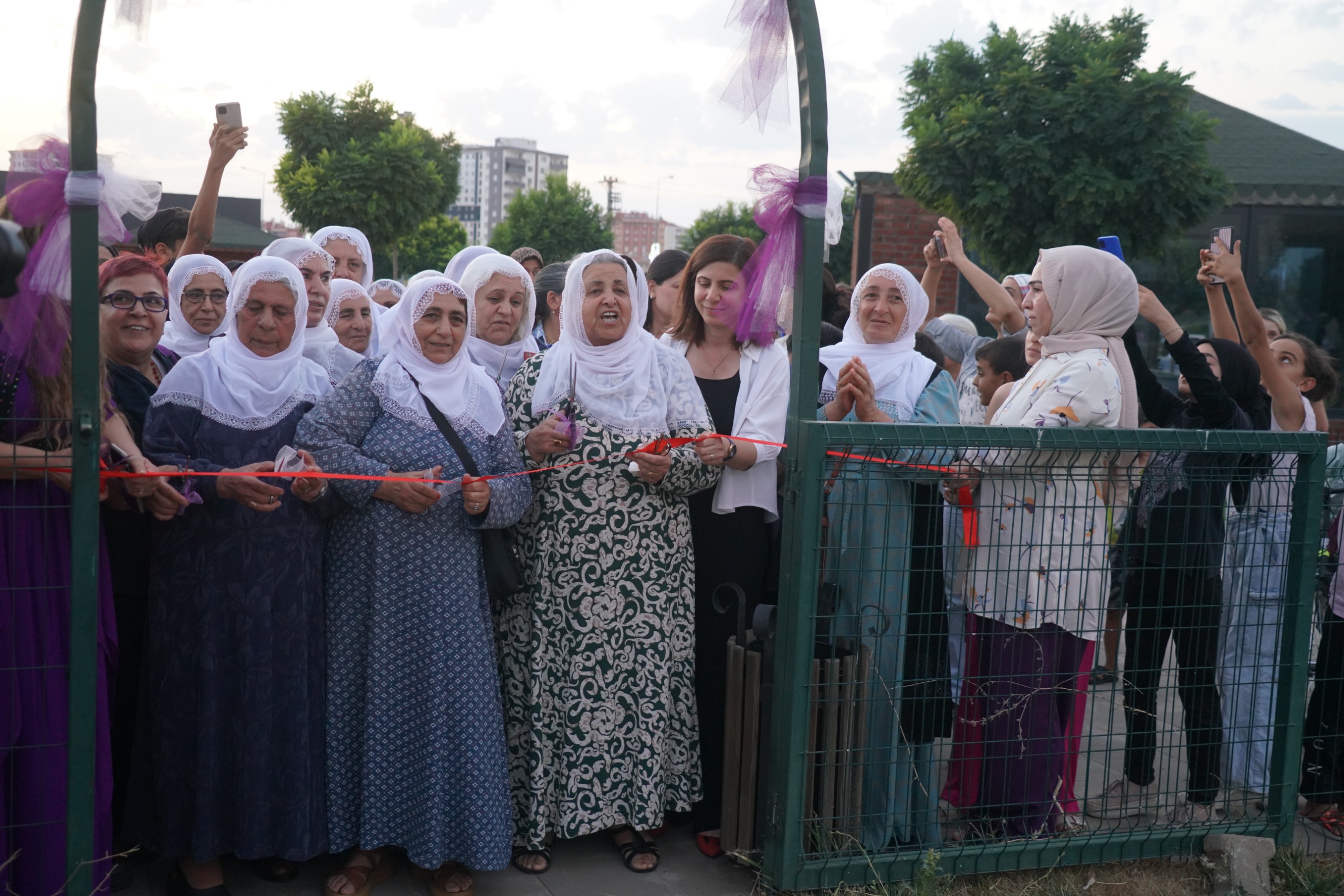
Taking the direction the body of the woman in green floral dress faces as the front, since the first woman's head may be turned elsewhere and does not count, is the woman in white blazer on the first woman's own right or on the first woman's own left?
on the first woman's own left

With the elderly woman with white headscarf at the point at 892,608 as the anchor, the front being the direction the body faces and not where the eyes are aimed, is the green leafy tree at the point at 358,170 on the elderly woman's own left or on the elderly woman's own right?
on the elderly woman's own right

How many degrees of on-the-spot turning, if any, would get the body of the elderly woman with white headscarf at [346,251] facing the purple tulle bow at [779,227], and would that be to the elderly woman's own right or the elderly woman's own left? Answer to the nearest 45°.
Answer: approximately 45° to the elderly woman's own left

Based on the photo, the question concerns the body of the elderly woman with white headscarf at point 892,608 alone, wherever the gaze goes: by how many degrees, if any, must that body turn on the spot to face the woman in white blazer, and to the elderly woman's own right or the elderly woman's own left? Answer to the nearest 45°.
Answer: approximately 90° to the elderly woman's own right
